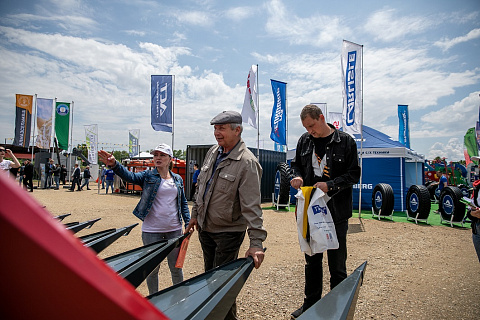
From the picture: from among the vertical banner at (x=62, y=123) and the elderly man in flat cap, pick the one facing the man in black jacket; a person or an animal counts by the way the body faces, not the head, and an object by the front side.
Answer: the vertical banner

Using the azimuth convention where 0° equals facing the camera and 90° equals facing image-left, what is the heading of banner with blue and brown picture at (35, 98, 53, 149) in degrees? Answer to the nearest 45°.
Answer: approximately 0°

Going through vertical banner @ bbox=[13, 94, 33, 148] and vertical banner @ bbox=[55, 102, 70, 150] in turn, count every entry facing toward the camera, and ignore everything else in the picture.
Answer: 2

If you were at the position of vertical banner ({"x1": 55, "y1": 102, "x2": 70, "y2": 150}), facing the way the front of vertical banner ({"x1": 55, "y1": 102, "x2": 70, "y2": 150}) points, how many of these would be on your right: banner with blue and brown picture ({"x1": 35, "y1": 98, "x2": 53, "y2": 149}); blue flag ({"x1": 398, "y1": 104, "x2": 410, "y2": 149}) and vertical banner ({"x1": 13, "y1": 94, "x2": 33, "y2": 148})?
2

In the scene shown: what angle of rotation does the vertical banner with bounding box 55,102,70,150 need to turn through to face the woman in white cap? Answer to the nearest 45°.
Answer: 0° — it already faces them
